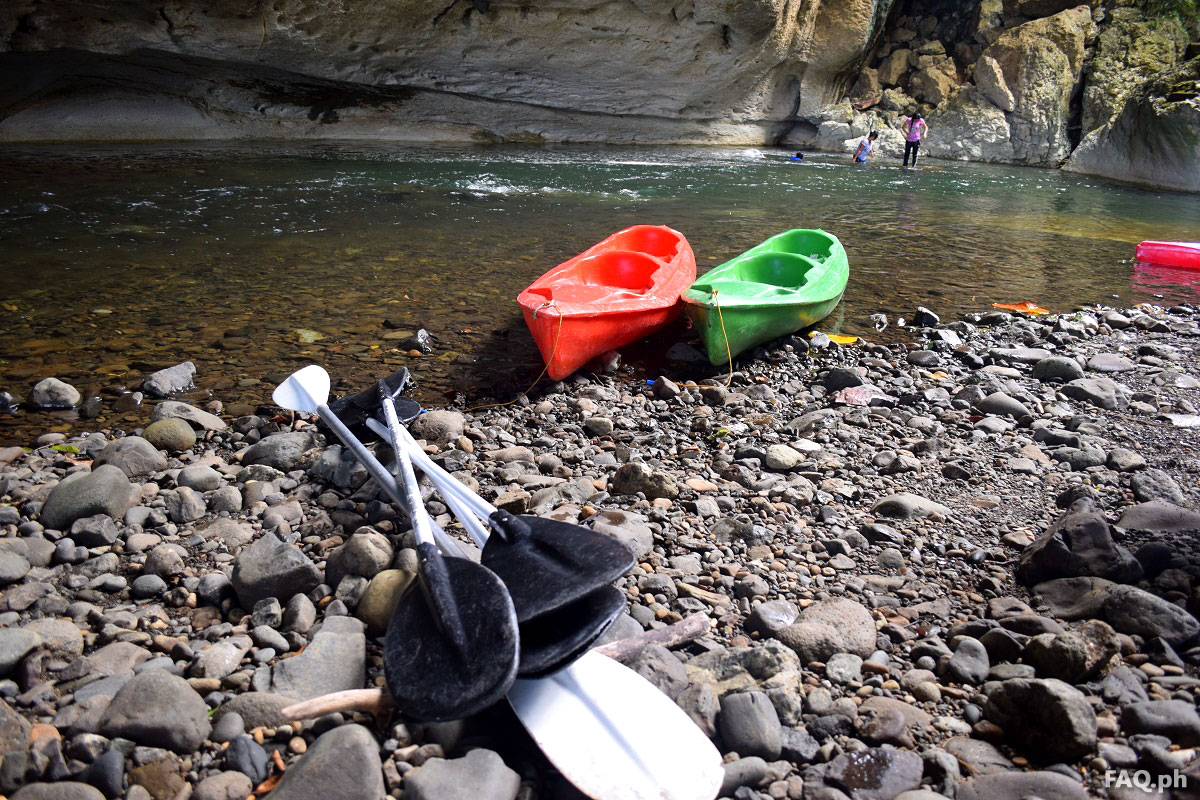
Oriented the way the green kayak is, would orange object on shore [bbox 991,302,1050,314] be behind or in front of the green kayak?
behind

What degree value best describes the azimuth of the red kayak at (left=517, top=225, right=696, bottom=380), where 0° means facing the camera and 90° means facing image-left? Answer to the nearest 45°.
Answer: approximately 45°

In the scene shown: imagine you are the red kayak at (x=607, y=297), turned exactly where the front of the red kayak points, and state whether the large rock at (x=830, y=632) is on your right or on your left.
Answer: on your left

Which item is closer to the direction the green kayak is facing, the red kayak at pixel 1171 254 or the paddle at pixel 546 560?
the paddle

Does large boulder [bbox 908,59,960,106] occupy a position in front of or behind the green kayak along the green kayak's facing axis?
behind

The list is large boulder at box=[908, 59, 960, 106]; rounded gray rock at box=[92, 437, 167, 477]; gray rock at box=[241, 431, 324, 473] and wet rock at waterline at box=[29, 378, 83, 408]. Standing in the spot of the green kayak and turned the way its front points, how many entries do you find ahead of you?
3

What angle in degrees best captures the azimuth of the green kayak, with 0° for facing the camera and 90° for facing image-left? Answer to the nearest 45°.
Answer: approximately 45°

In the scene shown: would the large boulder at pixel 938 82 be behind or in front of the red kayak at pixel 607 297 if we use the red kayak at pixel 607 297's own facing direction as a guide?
behind

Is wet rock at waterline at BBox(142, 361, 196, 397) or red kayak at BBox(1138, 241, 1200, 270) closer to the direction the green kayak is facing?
the wet rock at waterline

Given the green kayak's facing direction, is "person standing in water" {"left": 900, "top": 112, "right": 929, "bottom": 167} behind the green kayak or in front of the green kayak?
behind
